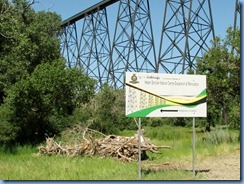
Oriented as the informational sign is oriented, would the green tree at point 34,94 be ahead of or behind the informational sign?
behind

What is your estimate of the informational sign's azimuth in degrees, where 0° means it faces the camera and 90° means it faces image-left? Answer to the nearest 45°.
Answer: approximately 0°

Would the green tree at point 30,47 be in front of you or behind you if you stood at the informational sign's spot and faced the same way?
behind

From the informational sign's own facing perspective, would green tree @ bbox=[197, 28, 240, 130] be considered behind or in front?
behind
